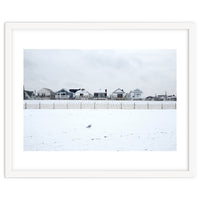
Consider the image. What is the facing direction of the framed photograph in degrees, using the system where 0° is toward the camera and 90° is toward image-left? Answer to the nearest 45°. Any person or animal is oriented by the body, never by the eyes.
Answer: approximately 0°
